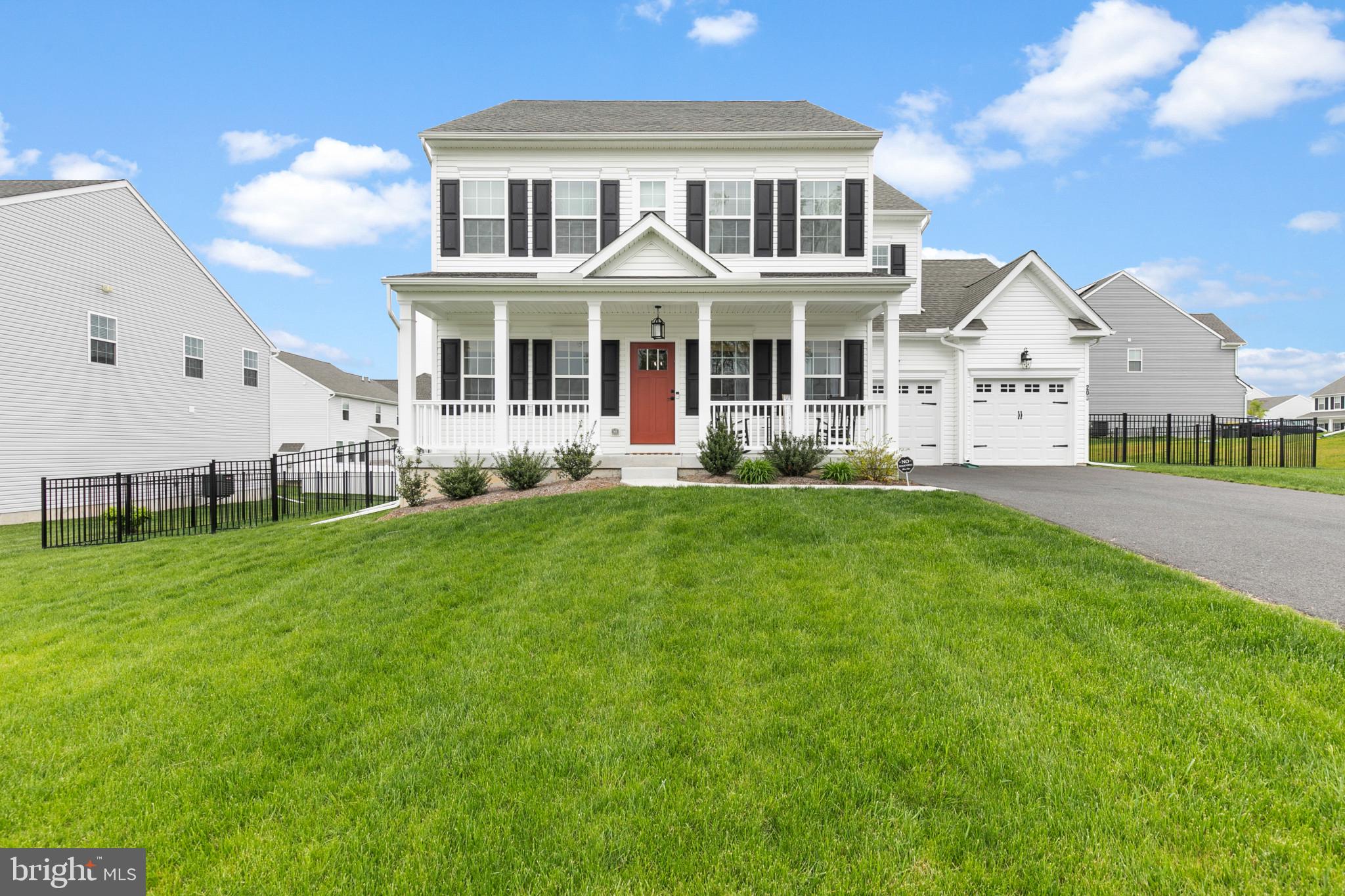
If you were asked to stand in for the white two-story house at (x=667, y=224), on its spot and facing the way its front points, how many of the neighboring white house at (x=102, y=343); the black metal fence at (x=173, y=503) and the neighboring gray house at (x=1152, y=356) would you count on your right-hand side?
2

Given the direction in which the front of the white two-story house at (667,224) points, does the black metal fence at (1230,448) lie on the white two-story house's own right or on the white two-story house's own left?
on the white two-story house's own left

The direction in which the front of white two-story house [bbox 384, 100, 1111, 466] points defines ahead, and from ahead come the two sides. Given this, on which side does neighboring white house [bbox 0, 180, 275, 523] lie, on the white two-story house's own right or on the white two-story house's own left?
on the white two-story house's own right

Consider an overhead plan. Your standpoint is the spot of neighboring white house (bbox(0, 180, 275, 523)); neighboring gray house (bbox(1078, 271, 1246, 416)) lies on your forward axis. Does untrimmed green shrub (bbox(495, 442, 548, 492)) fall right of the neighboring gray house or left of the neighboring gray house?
right

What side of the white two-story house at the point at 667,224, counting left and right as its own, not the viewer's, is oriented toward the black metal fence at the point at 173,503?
right

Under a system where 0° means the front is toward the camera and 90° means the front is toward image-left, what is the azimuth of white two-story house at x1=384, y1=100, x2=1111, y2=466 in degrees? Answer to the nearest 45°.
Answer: approximately 0°
